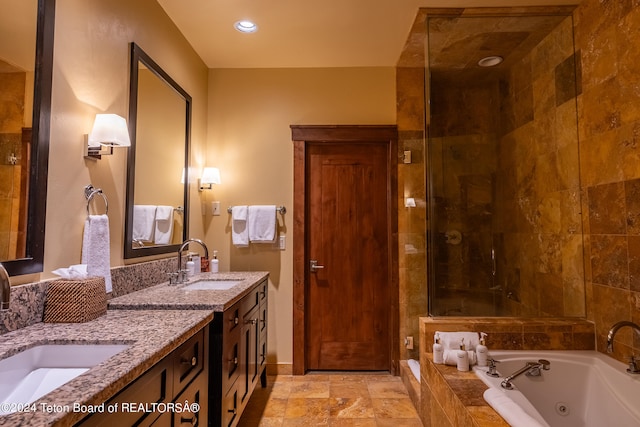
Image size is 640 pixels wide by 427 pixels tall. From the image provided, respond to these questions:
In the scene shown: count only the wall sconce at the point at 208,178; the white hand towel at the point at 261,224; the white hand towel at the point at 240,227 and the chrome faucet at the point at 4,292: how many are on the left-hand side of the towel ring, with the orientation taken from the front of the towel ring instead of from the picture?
3

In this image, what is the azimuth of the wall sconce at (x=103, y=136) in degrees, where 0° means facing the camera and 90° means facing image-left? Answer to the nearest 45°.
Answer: approximately 315°

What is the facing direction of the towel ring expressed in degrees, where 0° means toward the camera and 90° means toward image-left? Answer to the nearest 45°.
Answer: approximately 315°

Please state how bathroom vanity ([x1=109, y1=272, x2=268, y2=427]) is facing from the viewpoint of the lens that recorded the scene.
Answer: facing to the right of the viewer

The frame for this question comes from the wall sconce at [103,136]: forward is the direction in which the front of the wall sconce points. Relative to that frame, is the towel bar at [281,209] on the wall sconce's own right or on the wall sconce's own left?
on the wall sconce's own left

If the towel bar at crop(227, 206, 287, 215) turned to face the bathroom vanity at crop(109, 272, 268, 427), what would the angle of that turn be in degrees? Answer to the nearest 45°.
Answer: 0° — it already faces it

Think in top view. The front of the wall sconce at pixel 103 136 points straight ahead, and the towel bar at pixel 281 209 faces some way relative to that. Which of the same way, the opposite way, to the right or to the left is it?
to the right

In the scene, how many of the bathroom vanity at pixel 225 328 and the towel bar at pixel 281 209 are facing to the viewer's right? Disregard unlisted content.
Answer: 1

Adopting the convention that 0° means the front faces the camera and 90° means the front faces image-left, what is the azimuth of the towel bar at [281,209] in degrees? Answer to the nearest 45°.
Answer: approximately 0°
